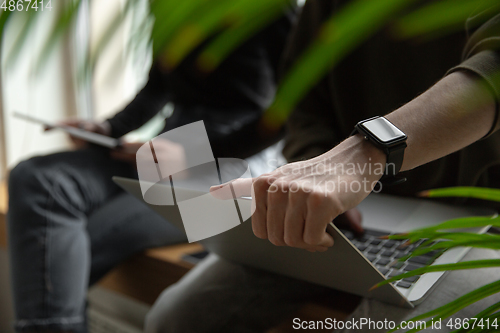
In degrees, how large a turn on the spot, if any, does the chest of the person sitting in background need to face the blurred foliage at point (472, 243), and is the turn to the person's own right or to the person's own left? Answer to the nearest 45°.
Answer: approximately 90° to the person's own left

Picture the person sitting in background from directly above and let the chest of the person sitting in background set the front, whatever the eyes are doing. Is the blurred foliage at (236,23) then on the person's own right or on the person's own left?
on the person's own left

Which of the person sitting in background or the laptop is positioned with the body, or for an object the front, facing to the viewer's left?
the person sitting in background

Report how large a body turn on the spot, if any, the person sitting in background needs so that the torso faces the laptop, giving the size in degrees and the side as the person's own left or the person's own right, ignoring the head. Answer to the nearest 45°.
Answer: approximately 135° to the person's own left

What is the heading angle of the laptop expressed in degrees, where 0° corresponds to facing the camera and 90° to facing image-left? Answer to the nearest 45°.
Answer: approximately 225°

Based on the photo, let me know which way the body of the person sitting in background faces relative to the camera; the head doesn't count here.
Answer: to the viewer's left
